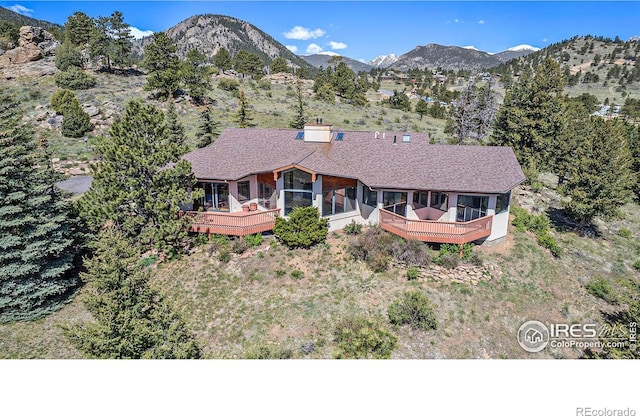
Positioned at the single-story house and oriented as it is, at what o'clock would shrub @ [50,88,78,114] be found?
The shrub is roughly at 4 o'clock from the single-story house.

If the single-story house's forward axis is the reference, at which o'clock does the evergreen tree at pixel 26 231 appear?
The evergreen tree is roughly at 2 o'clock from the single-story house.

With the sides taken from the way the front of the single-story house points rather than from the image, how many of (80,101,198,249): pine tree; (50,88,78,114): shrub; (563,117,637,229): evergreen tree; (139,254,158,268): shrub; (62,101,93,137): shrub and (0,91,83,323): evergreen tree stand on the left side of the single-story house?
1

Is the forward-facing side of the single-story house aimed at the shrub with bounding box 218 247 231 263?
no

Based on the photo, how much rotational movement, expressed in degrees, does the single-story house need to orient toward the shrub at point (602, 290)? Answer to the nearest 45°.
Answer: approximately 90° to its left

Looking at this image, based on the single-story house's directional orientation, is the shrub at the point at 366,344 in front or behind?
in front

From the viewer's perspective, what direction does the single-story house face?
toward the camera

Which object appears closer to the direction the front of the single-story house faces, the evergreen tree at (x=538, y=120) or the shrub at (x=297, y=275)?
the shrub

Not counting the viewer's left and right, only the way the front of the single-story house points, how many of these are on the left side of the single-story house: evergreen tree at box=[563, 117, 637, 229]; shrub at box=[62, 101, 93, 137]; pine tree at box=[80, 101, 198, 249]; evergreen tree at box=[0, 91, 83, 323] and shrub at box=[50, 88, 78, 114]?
1

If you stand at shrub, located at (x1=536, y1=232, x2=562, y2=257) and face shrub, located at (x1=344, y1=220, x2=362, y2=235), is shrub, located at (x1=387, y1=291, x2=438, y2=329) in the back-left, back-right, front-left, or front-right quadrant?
front-left

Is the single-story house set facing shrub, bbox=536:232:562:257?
no

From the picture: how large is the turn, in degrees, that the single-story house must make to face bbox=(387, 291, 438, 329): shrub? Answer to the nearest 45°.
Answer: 0° — it already faces it

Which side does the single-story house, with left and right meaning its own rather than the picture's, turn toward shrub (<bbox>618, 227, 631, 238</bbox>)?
left

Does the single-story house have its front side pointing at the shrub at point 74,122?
no
